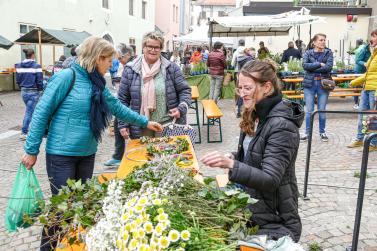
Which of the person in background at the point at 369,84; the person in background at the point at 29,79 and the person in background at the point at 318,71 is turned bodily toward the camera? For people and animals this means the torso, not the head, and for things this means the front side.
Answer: the person in background at the point at 318,71

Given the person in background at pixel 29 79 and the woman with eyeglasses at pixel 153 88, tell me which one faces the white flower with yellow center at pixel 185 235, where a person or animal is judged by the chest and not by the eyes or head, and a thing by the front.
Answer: the woman with eyeglasses

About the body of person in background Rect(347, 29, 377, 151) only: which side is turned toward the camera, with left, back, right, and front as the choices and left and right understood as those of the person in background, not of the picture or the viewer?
left

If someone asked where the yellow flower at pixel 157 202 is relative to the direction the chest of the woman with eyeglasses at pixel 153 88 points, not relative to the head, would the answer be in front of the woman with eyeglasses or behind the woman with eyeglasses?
in front

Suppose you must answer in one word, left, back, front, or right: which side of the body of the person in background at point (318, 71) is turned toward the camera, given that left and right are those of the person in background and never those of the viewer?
front

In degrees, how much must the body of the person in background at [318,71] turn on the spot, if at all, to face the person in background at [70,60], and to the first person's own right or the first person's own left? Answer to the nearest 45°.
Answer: approximately 45° to the first person's own right

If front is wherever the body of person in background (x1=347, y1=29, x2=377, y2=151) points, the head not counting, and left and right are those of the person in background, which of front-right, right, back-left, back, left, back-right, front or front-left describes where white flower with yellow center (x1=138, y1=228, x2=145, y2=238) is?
left

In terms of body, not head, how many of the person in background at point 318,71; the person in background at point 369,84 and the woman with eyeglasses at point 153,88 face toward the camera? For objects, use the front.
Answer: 2

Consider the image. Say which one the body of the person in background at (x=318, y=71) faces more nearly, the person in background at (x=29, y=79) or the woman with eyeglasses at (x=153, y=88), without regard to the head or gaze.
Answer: the woman with eyeglasses

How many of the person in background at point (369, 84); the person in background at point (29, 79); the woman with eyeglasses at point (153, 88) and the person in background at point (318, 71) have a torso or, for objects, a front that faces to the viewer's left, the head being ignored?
1

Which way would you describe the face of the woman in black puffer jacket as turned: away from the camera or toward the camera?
toward the camera

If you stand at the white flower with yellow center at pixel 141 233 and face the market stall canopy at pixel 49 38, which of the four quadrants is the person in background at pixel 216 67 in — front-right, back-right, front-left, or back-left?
front-right

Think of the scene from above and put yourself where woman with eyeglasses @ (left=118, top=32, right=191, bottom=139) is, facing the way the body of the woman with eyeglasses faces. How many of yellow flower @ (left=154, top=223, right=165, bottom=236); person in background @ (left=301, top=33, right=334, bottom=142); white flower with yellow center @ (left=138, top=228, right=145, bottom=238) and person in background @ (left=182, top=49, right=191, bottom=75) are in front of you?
2

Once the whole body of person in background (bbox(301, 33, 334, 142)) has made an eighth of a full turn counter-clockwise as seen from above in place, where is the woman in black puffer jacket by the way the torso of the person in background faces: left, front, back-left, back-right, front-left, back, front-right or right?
front-right

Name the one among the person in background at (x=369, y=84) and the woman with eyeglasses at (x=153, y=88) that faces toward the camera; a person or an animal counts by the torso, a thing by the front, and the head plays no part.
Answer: the woman with eyeglasses

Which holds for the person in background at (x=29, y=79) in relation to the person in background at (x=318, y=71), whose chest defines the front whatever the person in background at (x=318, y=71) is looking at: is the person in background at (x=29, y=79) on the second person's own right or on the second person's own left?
on the second person's own right
